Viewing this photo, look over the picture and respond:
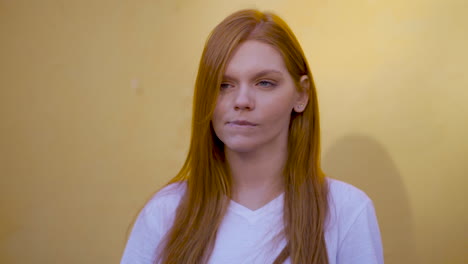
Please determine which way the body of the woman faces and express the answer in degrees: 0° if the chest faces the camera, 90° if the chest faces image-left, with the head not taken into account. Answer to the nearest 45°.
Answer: approximately 0°
